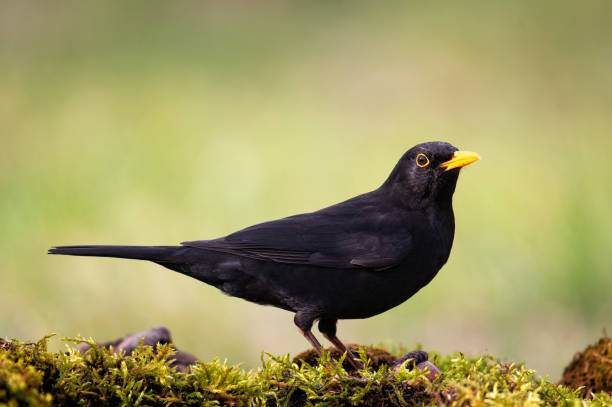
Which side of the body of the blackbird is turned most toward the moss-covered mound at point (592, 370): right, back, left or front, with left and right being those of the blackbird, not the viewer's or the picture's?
front

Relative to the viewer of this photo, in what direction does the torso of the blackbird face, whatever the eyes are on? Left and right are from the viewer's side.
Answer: facing to the right of the viewer
